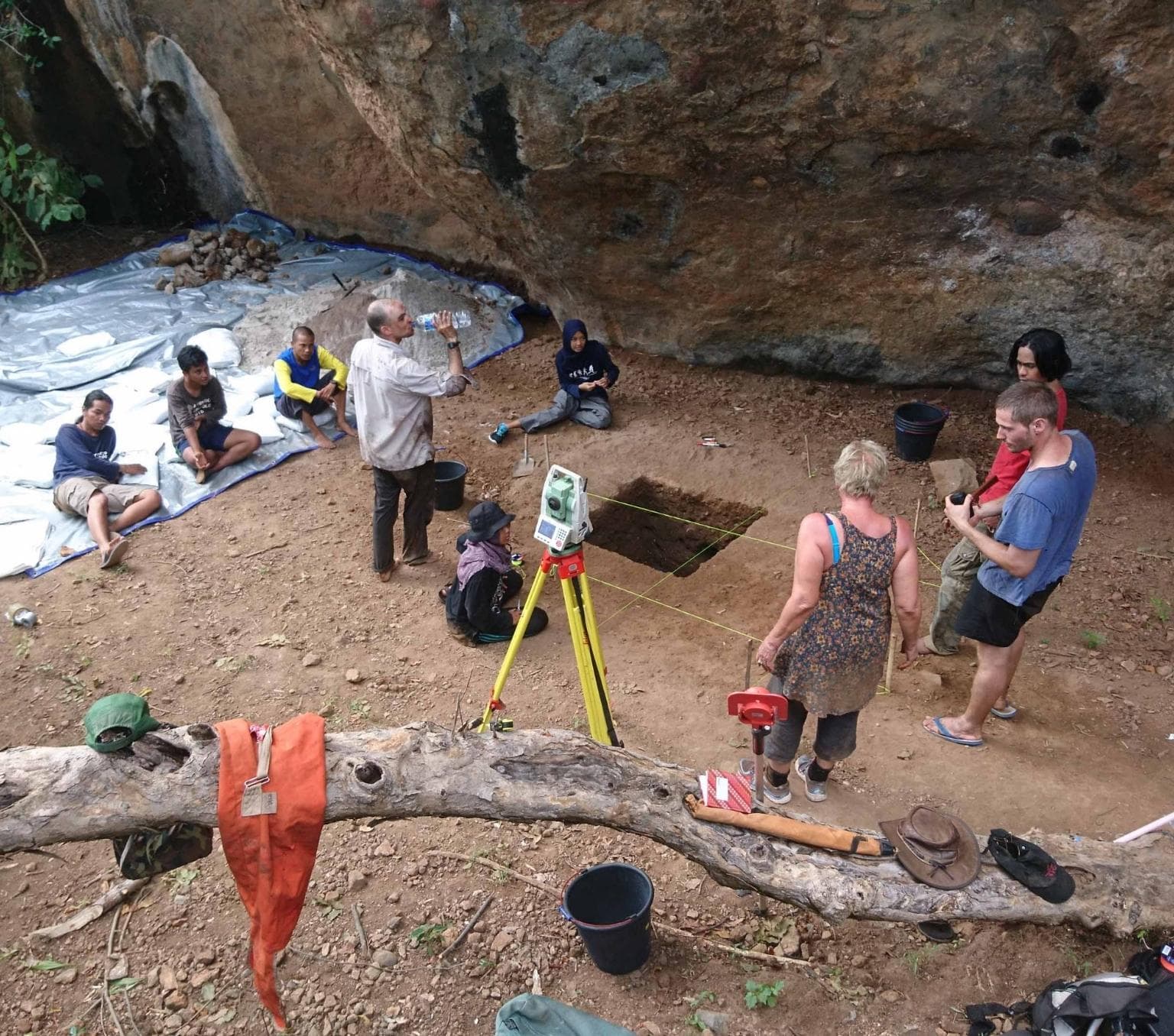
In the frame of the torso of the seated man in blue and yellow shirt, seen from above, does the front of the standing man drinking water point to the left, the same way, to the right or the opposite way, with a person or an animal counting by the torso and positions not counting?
to the left

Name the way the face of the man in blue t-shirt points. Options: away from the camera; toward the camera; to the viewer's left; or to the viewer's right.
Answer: to the viewer's left

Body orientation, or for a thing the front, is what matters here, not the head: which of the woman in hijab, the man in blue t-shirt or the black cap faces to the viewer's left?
the man in blue t-shirt

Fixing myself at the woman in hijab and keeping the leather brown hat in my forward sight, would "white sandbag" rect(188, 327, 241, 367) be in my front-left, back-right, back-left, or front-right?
back-right

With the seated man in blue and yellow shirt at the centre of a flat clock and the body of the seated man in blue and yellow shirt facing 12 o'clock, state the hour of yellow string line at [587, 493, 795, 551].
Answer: The yellow string line is roughly at 12 o'clock from the seated man in blue and yellow shirt.

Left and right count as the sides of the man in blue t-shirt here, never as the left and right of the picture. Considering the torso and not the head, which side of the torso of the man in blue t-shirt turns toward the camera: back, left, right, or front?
left

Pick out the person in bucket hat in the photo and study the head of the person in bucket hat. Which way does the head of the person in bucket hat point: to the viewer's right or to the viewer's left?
to the viewer's right

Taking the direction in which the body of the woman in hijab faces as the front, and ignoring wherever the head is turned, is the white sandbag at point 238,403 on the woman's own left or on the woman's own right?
on the woman's own right

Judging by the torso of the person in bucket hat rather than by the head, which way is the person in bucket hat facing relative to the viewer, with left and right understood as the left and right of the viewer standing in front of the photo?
facing to the right of the viewer

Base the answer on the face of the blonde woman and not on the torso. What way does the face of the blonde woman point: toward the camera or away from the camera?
away from the camera

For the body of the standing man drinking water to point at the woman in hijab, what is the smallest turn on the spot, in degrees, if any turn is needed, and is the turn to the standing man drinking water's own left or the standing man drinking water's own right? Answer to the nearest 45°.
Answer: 0° — they already face them

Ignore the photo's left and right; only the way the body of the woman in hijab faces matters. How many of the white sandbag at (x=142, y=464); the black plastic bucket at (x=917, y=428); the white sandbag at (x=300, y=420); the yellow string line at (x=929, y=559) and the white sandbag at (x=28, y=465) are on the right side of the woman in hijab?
3

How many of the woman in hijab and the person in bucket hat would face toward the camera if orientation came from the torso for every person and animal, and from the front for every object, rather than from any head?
1
